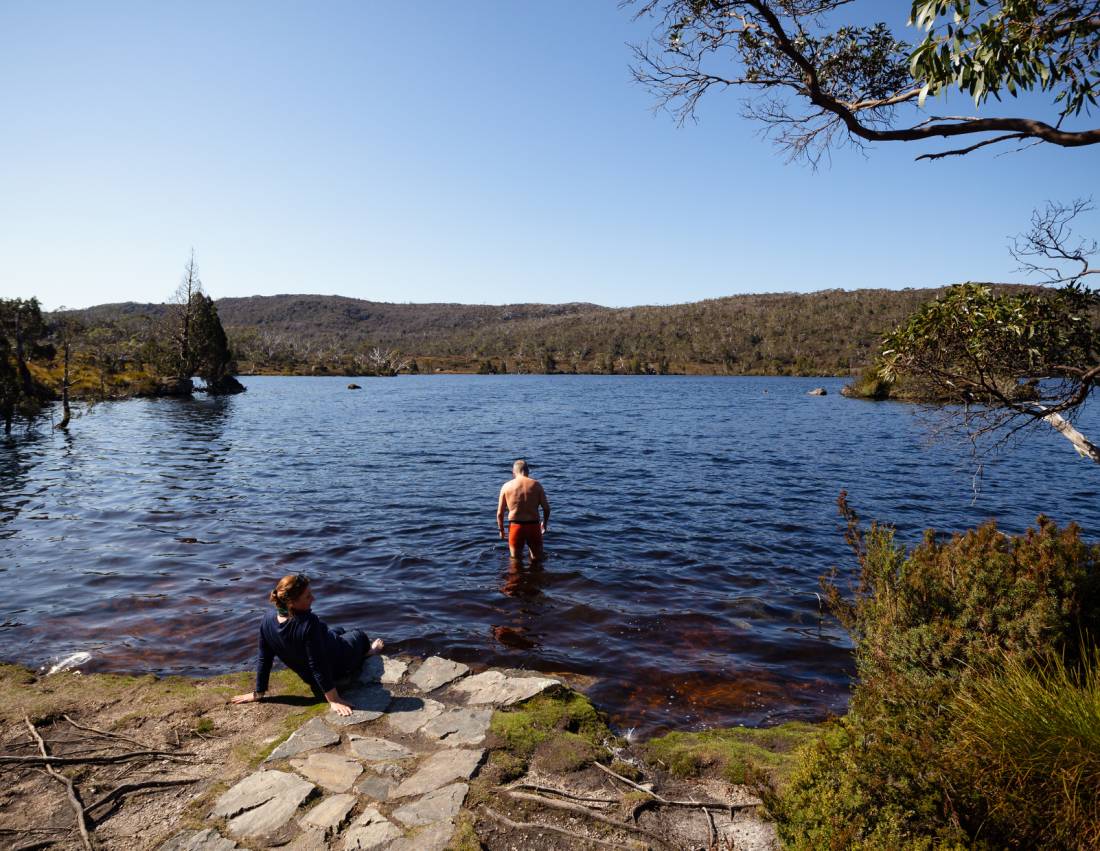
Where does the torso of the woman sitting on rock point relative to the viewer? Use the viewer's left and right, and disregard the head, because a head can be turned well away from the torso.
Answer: facing away from the viewer and to the right of the viewer

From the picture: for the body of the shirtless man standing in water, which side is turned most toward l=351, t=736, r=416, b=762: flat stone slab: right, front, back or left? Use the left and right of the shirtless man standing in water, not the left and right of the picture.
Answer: back

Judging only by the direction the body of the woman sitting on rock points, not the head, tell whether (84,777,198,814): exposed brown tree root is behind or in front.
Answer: behind

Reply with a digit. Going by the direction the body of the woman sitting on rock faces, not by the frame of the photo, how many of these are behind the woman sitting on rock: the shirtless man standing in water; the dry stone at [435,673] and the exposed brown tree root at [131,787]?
1

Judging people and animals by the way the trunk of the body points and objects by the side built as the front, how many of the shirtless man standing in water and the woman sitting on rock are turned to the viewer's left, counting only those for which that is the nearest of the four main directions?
0

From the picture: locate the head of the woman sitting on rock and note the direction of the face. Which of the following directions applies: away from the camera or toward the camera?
away from the camera

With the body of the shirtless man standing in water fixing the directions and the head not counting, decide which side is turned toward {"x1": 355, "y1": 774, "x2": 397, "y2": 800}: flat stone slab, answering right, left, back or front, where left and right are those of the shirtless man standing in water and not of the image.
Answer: back

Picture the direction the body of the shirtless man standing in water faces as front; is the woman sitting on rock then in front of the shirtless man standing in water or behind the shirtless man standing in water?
behind

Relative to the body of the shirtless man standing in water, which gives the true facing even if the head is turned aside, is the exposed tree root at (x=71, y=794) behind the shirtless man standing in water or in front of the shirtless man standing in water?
behind

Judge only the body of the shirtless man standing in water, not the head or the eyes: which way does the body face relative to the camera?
away from the camera
